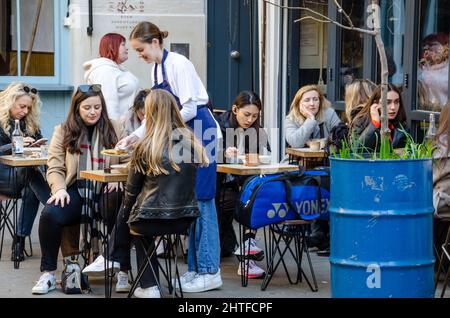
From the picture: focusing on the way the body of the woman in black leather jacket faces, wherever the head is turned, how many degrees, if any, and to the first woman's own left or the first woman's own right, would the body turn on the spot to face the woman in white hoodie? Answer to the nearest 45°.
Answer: approximately 45° to the first woman's own right

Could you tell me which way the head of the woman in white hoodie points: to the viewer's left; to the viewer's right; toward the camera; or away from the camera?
to the viewer's right

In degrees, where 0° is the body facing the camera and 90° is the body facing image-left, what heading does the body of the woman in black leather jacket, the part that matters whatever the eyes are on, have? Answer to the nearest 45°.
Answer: approximately 135°

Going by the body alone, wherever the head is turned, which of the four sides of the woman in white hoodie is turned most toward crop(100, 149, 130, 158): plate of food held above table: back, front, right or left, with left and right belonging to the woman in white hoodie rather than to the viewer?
right

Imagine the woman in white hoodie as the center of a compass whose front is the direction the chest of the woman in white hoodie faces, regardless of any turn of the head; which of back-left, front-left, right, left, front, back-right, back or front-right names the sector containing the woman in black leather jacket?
right

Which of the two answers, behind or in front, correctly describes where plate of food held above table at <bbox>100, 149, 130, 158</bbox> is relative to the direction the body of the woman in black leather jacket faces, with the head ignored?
in front

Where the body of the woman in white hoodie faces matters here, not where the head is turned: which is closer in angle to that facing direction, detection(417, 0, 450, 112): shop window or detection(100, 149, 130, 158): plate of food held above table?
the shop window

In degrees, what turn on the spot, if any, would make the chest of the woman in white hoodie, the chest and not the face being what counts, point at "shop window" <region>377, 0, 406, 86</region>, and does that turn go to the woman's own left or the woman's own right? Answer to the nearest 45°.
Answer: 0° — they already face it

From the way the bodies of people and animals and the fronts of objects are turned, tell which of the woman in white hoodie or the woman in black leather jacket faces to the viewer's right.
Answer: the woman in white hoodie
